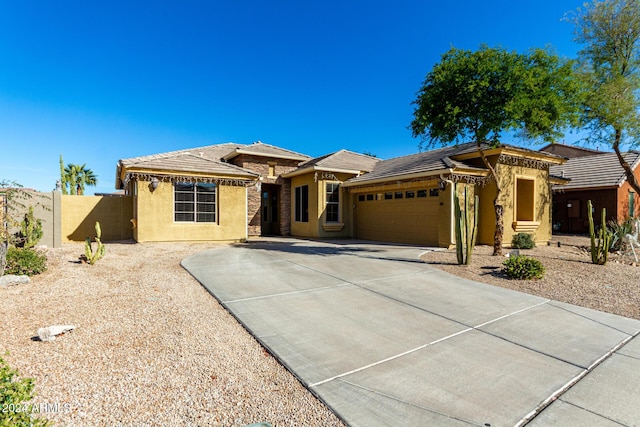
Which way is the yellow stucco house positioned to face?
toward the camera

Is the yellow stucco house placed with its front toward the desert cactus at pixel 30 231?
no

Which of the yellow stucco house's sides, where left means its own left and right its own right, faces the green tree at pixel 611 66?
left

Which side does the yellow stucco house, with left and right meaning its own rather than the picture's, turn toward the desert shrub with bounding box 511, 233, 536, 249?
left

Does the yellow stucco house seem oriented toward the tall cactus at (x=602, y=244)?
no

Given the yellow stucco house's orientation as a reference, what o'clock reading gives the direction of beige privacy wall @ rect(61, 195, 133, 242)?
The beige privacy wall is roughly at 3 o'clock from the yellow stucco house.

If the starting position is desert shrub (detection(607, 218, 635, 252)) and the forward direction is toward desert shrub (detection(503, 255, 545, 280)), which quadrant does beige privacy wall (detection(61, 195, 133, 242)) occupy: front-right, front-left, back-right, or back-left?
front-right

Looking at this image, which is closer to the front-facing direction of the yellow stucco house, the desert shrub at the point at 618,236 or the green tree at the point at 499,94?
the green tree

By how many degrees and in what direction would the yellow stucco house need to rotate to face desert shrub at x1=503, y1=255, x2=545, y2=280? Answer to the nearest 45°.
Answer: approximately 45° to its left

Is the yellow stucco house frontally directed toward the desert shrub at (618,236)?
no

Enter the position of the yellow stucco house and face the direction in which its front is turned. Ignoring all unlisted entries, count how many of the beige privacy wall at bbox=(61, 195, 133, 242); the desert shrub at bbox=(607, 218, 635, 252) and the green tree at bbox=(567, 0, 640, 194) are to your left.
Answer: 2

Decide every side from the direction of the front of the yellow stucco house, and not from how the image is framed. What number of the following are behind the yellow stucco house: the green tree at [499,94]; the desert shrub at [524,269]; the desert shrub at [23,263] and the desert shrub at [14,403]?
0

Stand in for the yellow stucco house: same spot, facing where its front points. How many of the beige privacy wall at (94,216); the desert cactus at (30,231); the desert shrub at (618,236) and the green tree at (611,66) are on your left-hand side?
2
